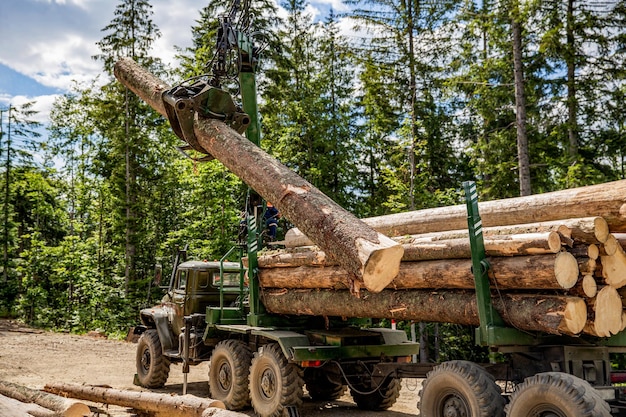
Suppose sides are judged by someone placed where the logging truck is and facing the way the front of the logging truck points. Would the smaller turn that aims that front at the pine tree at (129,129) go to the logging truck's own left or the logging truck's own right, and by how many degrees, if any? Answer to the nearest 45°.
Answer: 0° — it already faces it

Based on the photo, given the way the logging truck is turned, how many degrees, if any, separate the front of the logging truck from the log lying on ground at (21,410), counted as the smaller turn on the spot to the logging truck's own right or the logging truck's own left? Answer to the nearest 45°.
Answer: approximately 45° to the logging truck's own left

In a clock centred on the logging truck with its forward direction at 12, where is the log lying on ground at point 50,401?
The log lying on ground is roughly at 11 o'clock from the logging truck.

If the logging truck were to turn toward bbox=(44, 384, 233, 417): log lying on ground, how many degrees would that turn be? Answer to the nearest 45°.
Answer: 0° — it already faces it

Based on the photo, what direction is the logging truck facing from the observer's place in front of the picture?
facing away from the viewer and to the left of the viewer
